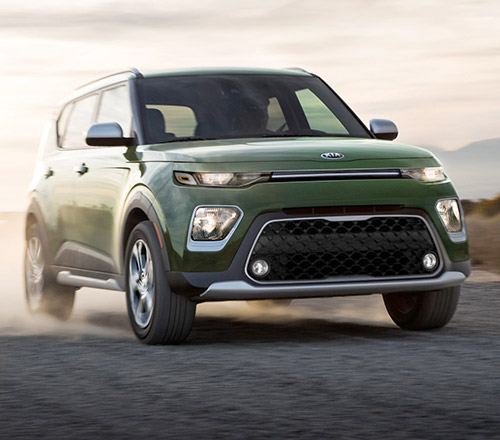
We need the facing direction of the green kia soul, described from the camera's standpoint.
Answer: facing the viewer and to the right of the viewer
